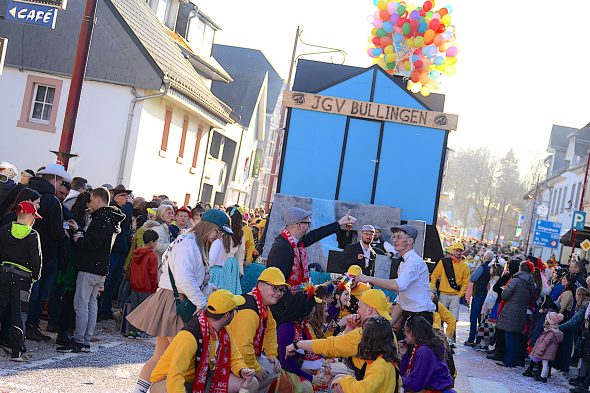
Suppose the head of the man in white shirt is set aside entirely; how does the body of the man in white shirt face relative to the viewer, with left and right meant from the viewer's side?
facing to the left of the viewer

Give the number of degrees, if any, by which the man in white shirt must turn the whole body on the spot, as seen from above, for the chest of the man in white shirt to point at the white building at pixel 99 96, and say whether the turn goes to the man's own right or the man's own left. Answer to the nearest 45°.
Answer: approximately 45° to the man's own right

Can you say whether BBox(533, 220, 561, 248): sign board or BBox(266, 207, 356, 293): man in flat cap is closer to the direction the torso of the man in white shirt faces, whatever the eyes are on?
the man in flat cap

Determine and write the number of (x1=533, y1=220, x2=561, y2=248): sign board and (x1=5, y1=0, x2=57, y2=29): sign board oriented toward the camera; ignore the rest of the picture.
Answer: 2

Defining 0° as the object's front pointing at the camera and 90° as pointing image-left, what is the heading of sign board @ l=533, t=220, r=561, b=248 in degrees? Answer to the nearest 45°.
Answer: approximately 0°

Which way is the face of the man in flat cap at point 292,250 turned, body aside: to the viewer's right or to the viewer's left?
to the viewer's right

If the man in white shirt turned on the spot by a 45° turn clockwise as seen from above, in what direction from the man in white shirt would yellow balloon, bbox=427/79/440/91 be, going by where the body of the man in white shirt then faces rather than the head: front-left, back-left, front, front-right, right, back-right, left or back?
front-right

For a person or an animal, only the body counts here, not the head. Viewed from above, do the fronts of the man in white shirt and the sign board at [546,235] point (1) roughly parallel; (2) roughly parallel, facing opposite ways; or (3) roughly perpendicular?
roughly perpendicular

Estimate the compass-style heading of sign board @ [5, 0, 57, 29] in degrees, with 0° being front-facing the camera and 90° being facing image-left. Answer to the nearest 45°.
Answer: approximately 0°

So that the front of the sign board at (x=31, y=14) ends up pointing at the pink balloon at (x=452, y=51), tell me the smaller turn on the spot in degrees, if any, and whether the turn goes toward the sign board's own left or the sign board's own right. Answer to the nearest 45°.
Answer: approximately 90° to the sign board's own left
